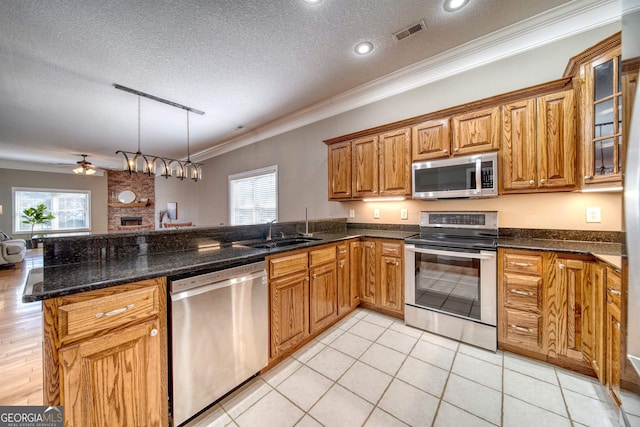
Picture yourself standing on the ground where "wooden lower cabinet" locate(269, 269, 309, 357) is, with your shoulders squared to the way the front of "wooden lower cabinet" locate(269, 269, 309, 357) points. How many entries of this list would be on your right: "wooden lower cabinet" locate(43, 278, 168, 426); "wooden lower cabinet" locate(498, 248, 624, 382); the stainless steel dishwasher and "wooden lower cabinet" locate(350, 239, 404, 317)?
2

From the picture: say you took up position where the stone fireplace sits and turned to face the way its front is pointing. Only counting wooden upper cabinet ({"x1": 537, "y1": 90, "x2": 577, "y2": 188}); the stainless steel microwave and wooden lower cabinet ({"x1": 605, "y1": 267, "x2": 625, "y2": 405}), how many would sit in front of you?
3

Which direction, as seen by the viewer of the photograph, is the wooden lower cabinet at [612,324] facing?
facing to the left of the viewer

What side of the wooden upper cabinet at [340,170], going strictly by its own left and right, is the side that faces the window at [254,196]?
right

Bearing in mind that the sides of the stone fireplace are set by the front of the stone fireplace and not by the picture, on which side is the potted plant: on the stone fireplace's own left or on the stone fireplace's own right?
on the stone fireplace's own right

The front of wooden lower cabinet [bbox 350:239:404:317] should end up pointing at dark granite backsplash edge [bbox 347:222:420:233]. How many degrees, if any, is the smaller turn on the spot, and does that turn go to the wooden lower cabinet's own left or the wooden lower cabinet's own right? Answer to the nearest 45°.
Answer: approximately 135° to the wooden lower cabinet's own right

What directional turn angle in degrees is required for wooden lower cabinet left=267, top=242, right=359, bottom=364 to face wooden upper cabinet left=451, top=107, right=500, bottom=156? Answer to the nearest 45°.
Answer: approximately 45° to its left

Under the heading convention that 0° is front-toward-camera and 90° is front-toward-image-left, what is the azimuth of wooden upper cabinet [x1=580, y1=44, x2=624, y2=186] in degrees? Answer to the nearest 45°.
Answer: approximately 45°

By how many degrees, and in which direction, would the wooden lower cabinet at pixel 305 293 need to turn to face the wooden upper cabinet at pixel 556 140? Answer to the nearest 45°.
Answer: approximately 45° to its left

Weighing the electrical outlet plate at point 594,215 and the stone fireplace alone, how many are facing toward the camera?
2
